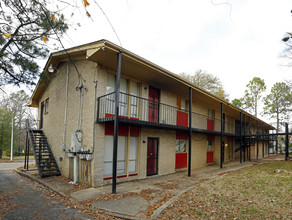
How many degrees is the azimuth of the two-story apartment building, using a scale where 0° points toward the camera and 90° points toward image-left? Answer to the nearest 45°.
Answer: approximately 315°
